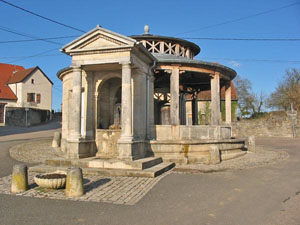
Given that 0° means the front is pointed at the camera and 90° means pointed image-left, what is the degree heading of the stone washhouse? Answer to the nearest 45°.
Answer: approximately 45°

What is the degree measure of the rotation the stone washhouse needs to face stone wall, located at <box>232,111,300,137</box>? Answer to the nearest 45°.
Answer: approximately 180°

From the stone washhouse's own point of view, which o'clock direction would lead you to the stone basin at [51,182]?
The stone basin is roughly at 11 o'clock from the stone washhouse.

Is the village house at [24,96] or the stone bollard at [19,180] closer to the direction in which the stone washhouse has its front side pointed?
the stone bollard

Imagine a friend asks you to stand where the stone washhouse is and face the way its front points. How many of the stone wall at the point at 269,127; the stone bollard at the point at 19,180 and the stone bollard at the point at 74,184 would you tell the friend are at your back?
1

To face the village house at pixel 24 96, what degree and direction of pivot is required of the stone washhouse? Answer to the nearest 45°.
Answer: approximately 90° to its right

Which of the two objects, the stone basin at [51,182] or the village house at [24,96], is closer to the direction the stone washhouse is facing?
the stone basin

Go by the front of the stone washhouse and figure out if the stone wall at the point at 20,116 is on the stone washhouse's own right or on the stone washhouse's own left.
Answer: on the stone washhouse's own right
